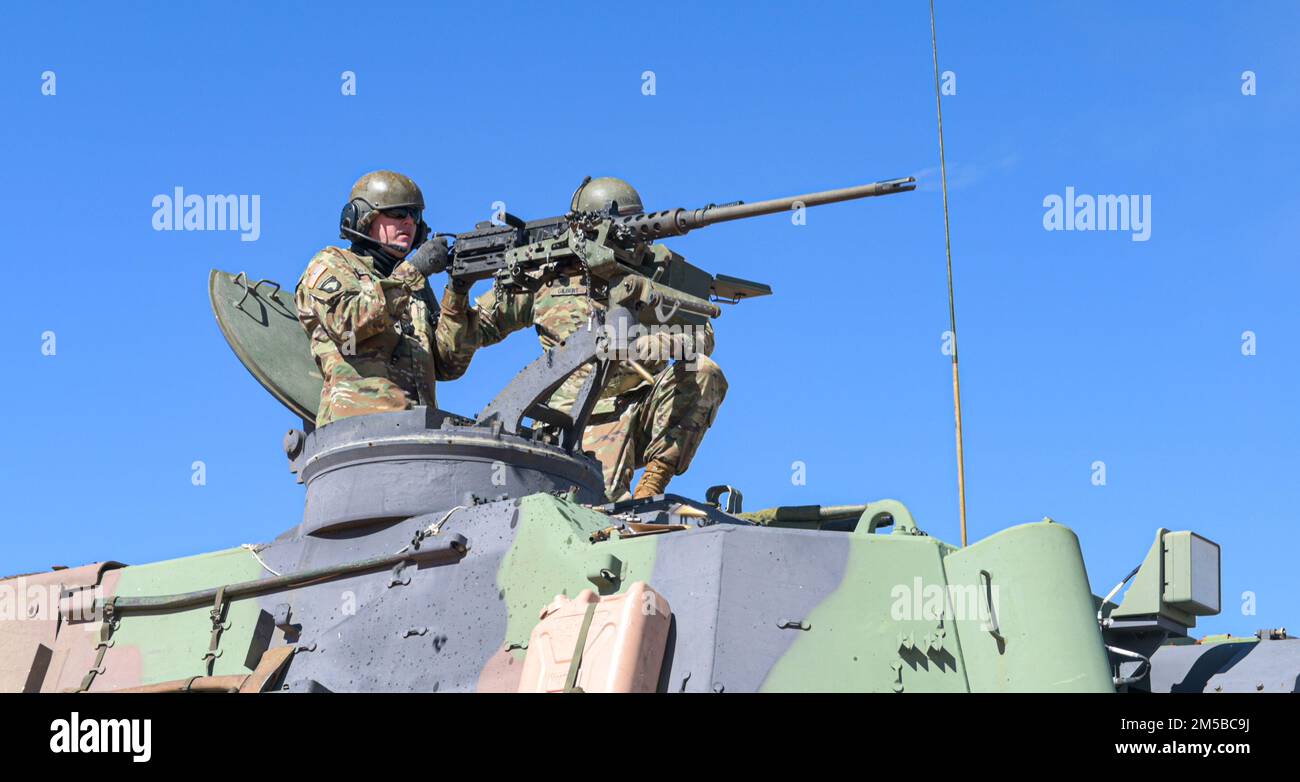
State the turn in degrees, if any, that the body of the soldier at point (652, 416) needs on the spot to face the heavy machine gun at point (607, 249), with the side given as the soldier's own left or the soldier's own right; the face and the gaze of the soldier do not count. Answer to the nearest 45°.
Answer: approximately 45° to the soldier's own right

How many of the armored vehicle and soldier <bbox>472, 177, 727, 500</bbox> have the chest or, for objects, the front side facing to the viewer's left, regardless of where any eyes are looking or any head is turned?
0

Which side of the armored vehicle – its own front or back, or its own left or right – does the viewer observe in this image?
right

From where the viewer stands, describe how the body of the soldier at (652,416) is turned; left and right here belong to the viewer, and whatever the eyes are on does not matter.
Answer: facing the viewer and to the right of the viewer

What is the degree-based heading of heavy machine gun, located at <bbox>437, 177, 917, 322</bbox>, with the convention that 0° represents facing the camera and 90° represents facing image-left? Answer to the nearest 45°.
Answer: approximately 270°

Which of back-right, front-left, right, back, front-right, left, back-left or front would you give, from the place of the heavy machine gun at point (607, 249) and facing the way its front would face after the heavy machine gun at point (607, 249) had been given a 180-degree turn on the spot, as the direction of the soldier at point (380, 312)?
front

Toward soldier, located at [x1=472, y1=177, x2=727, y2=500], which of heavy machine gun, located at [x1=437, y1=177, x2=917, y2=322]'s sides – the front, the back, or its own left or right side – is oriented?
left

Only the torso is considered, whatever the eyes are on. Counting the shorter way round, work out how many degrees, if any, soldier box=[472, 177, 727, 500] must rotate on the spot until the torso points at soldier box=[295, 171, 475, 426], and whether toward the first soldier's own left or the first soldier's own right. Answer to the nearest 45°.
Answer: approximately 90° to the first soldier's own right

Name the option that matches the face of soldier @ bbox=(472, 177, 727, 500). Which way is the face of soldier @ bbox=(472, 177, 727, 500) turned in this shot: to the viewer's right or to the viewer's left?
to the viewer's right
